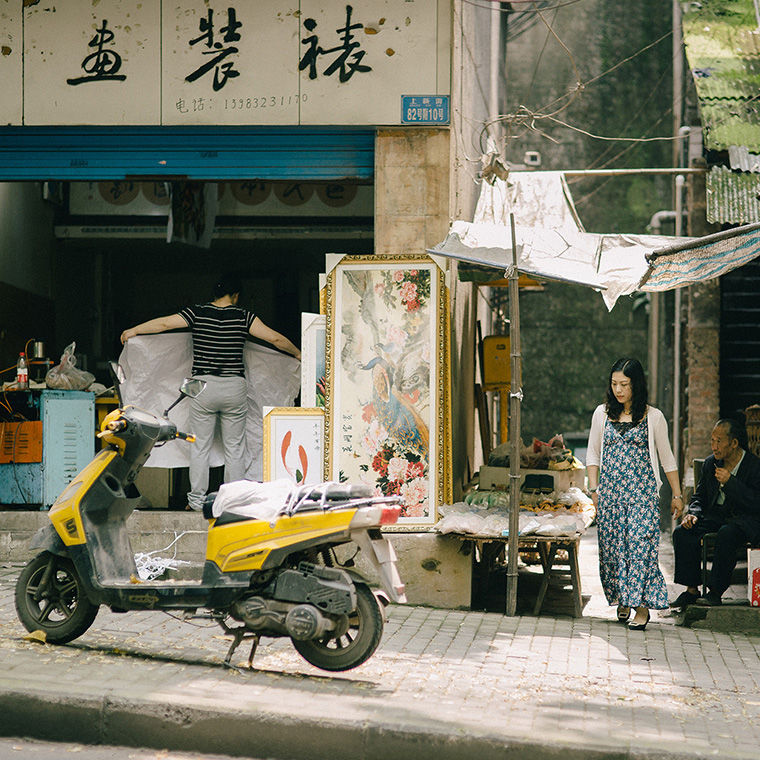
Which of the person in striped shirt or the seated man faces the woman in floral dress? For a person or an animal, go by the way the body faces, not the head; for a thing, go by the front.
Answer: the seated man

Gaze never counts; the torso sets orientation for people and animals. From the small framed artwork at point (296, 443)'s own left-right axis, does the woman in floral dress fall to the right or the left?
on its left

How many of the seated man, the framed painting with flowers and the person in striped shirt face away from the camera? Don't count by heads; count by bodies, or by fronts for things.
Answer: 1

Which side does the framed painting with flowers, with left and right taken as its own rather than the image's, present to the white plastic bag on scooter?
front

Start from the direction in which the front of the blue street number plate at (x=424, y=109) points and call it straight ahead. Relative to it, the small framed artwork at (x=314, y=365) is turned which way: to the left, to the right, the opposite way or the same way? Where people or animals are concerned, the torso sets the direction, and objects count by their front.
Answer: the same way

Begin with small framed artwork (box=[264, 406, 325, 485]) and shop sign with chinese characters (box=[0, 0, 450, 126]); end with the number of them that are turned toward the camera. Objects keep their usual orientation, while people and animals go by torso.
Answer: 2

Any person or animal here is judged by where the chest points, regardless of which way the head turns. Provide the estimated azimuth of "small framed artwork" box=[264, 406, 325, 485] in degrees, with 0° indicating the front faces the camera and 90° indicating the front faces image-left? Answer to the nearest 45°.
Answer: approximately 0°

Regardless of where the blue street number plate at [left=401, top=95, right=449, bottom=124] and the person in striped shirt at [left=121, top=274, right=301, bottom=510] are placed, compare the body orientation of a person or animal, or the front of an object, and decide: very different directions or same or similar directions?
very different directions

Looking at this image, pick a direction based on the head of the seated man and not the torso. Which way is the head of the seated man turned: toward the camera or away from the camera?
toward the camera

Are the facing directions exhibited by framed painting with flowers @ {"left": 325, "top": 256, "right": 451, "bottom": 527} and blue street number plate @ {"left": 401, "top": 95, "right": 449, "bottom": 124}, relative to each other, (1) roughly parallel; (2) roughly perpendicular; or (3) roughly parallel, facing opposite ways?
roughly parallel

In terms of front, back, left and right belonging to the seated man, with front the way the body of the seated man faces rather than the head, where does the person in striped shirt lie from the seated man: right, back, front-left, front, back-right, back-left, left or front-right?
front-right

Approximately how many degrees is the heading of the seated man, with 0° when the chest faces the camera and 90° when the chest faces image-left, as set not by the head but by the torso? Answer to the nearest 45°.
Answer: approximately 45°

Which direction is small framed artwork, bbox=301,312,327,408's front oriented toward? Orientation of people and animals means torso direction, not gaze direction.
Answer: toward the camera

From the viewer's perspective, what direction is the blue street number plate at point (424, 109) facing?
toward the camera

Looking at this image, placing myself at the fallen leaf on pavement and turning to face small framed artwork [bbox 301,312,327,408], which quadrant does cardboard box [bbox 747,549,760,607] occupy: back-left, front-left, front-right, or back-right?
front-right

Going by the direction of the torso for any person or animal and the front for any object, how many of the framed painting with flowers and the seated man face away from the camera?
0

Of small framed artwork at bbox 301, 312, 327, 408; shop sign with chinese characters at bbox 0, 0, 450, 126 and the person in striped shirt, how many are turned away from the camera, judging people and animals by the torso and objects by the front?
1

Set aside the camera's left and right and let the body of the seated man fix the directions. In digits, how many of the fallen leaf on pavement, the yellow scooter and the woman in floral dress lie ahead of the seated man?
3
